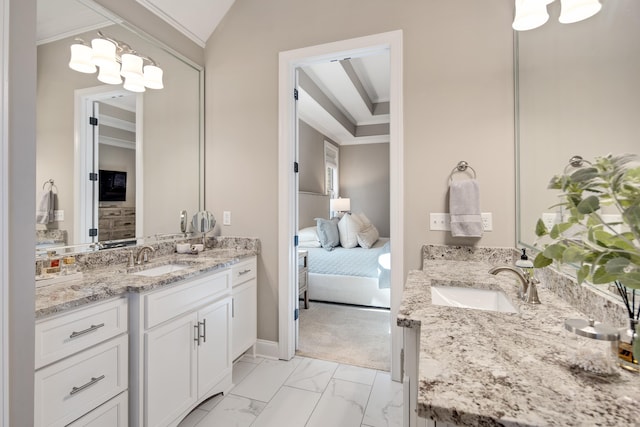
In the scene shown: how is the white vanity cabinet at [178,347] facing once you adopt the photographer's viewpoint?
facing the viewer and to the right of the viewer

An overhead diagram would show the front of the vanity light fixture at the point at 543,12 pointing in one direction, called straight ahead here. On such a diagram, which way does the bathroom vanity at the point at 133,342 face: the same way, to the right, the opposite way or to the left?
the opposite way

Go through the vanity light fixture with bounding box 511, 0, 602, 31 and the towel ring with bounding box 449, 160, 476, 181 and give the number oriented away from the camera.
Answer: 0

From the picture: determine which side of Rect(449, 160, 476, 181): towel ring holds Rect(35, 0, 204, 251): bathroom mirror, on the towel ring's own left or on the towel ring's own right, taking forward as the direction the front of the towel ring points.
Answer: on the towel ring's own right

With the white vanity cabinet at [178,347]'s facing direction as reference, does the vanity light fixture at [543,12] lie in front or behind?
in front

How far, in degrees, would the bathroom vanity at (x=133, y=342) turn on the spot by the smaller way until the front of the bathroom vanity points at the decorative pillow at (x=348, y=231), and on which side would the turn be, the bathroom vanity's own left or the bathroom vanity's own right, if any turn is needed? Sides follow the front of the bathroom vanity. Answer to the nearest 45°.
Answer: approximately 90° to the bathroom vanity's own left

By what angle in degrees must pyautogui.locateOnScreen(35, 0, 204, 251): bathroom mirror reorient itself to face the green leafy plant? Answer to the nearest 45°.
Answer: approximately 45° to its right

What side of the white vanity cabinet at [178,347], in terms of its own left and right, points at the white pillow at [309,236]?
left

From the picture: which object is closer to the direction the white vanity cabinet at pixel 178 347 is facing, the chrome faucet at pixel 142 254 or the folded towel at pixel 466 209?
the folded towel

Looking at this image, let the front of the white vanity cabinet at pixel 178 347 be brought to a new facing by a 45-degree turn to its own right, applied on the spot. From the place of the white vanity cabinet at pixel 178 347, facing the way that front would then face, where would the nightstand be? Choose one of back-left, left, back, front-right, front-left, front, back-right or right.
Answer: back-left

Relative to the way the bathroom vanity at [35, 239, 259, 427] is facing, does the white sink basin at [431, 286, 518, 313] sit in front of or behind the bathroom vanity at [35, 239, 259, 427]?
in front

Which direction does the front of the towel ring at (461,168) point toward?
toward the camera

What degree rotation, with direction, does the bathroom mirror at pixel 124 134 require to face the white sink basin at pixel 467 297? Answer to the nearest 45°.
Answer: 0° — it already faces it

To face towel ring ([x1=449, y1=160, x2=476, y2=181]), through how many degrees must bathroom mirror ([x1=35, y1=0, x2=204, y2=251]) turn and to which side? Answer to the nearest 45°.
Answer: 0° — it already faces it

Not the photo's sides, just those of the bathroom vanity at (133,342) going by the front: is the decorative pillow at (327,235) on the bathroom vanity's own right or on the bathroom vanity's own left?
on the bathroom vanity's own left

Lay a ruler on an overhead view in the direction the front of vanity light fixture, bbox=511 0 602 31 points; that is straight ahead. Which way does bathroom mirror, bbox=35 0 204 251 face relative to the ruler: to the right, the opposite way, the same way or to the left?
the opposite way

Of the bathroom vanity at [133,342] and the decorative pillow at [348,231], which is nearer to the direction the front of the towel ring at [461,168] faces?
the bathroom vanity
